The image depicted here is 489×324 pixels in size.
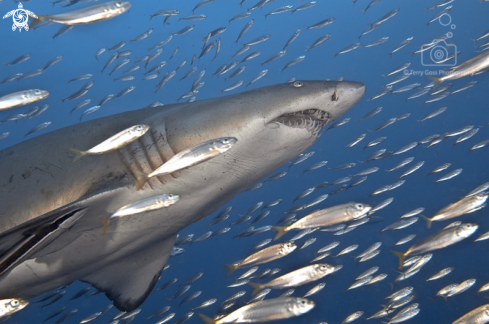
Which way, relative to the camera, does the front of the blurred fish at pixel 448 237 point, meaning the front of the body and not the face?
to the viewer's right

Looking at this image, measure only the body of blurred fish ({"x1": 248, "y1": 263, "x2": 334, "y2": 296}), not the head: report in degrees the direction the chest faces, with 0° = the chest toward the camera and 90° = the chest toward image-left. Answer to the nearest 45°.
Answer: approximately 270°

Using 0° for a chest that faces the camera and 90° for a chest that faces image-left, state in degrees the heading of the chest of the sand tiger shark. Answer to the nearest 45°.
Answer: approximately 270°

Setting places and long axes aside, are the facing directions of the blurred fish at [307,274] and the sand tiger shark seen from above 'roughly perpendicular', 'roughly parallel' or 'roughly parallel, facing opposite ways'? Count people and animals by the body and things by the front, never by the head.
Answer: roughly parallel

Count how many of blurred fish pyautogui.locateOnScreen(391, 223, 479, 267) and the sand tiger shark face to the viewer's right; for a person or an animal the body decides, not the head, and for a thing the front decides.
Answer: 2

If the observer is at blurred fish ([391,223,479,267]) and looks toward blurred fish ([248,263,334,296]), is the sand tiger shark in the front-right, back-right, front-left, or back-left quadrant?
front-left

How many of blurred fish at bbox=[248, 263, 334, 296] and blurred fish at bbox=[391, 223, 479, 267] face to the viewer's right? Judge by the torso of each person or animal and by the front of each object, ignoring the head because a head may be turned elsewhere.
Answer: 2

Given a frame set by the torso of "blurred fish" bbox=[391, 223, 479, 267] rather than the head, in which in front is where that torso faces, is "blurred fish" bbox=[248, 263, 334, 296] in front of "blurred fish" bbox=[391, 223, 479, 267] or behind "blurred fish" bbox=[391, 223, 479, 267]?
behind
